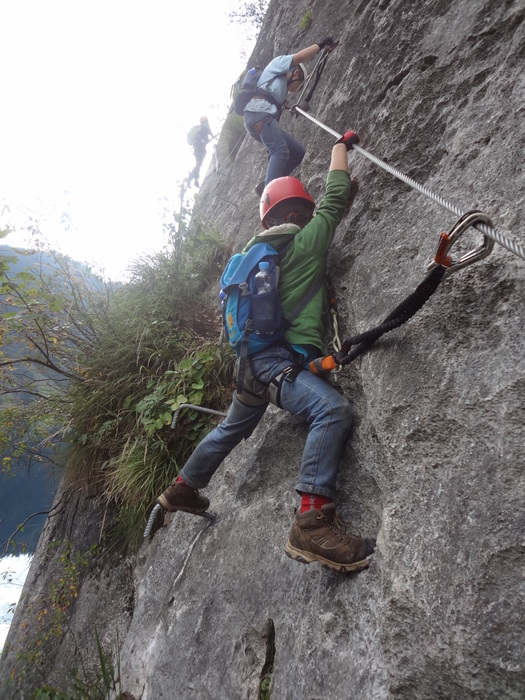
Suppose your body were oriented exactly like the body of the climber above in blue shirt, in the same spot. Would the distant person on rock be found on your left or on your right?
on your left

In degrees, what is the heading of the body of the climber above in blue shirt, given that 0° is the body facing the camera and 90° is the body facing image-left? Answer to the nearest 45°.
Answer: approximately 270°
